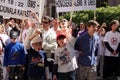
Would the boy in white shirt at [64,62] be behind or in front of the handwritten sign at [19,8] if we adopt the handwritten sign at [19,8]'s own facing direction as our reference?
in front

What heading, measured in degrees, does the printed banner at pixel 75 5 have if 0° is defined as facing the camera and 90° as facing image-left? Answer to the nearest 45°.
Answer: approximately 0°

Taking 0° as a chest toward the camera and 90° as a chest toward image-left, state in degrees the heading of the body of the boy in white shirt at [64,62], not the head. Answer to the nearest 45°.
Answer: approximately 0°

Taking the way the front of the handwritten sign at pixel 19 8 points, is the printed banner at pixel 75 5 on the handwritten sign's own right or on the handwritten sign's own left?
on the handwritten sign's own left

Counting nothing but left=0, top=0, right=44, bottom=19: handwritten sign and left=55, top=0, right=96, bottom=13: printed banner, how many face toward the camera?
2

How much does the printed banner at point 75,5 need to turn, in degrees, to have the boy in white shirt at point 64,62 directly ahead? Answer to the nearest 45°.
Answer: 0° — it already faces them

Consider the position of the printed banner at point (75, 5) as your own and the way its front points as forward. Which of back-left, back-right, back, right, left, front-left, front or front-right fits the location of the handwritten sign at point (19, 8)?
front-right

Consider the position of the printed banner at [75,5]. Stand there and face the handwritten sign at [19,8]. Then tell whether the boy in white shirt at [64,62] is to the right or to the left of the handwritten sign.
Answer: left
